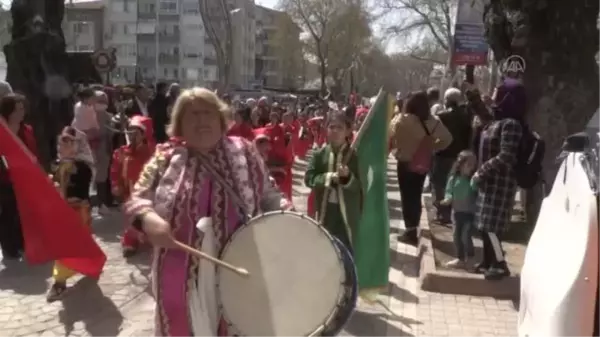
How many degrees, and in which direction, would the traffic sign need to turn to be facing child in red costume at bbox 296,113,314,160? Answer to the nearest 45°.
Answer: approximately 45° to its left

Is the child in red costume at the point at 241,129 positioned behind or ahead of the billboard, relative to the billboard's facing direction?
ahead

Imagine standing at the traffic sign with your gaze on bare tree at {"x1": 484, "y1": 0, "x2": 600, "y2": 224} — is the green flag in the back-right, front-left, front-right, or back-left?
front-right

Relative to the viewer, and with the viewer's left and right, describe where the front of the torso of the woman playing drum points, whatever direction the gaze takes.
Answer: facing the viewer

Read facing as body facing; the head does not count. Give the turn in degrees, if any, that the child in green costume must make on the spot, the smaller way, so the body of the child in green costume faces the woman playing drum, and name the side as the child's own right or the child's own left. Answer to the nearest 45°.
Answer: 0° — they already face them

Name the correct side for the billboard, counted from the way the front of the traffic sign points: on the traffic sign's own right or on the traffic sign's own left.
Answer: on the traffic sign's own left

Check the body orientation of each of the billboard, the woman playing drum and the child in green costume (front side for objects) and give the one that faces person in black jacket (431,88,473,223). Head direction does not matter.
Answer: the billboard

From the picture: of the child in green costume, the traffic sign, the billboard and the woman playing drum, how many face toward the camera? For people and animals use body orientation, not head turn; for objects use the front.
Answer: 4

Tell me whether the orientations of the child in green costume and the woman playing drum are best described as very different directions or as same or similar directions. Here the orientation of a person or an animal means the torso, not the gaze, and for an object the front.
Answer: same or similar directions

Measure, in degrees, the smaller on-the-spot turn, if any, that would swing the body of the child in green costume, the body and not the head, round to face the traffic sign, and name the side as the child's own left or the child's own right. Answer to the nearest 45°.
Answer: approximately 135° to the child's own right

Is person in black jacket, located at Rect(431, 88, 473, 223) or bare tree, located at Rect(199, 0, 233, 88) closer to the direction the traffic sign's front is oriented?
the person in black jacket

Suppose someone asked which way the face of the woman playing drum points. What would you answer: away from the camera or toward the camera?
toward the camera

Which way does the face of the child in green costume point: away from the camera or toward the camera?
toward the camera

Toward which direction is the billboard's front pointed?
toward the camera

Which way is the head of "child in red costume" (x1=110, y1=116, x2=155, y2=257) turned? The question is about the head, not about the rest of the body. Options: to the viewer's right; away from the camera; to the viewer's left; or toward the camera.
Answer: toward the camera
